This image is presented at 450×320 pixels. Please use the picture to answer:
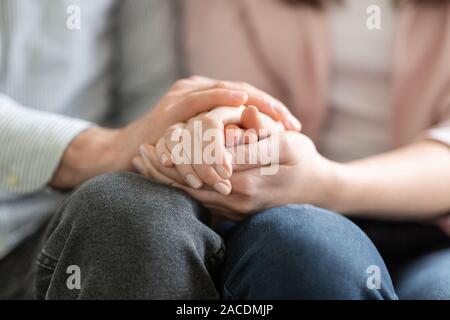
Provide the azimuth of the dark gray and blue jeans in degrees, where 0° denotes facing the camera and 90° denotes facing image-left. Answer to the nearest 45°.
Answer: approximately 0°
